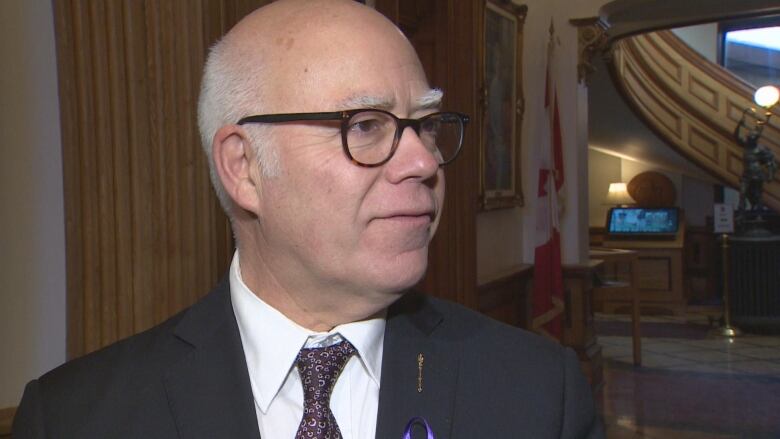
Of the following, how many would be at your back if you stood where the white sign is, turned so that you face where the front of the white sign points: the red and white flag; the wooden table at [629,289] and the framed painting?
0

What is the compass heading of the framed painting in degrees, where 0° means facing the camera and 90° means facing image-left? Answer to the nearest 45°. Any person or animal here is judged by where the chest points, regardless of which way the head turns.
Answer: approximately 315°

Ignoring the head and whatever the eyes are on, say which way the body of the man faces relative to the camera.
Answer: toward the camera

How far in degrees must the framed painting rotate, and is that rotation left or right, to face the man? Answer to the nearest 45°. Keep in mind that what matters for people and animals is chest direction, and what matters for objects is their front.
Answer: approximately 45° to its right

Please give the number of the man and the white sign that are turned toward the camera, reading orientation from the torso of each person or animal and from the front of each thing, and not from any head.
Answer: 2

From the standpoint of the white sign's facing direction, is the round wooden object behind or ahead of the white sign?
behind

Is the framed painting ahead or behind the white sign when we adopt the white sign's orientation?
ahead

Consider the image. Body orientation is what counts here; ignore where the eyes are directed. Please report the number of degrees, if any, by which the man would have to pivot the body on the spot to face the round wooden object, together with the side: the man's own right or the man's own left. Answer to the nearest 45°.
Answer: approximately 135° to the man's own left

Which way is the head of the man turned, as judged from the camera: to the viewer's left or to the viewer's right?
to the viewer's right

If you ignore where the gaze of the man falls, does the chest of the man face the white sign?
no

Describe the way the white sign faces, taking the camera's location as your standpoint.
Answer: facing the viewer
